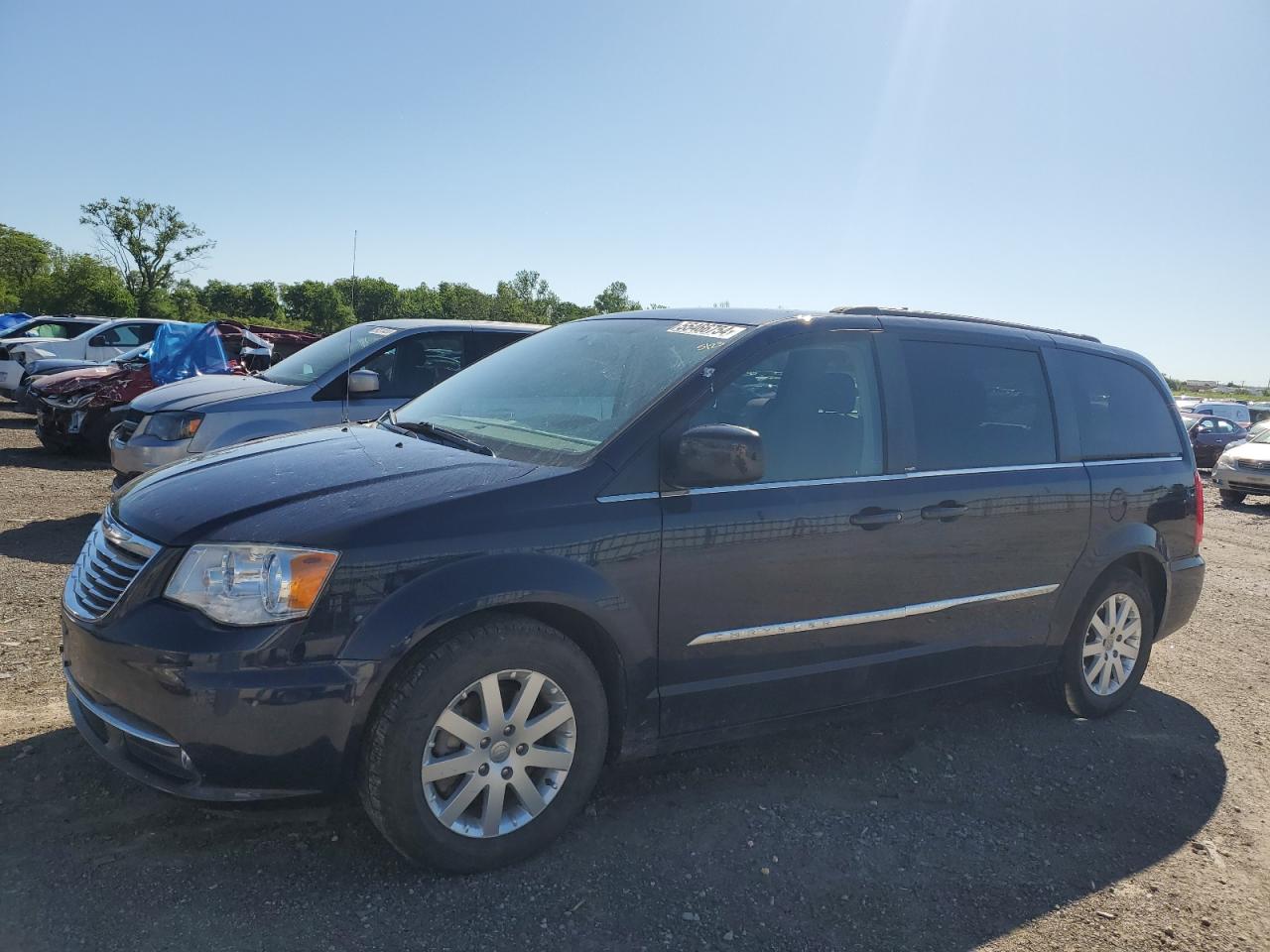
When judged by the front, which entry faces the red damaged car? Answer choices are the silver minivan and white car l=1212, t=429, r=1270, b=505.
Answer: the white car

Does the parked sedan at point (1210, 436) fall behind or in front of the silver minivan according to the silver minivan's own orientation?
behind

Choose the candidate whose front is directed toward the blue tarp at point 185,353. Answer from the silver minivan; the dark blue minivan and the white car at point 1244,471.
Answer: the white car

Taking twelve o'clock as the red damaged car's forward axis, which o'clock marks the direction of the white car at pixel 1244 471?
The white car is roughly at 8 o'clock from the red damaged car.

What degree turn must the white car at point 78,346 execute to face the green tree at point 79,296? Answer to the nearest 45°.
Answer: approximately 135° to its right

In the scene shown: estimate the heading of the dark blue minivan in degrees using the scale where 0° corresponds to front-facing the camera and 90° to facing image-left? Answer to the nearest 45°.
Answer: approximately 45°

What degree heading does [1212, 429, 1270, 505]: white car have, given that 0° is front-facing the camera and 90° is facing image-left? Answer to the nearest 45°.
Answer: approximately 45°

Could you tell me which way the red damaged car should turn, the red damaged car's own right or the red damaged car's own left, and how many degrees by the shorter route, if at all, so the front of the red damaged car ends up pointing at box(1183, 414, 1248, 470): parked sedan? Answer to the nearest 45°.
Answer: approximately 135° to the red damaged car's own left

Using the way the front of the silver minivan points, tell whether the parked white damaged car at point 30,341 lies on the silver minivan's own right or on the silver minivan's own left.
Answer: on the silver minivan's own right
